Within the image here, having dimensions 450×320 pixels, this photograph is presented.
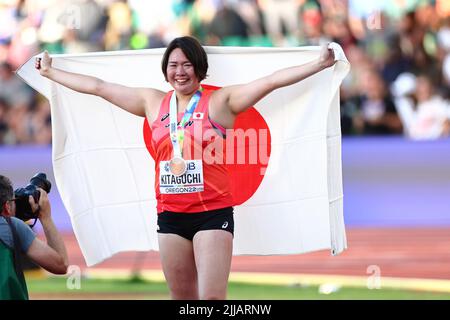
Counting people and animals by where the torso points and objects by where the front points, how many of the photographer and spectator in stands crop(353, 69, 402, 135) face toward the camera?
1

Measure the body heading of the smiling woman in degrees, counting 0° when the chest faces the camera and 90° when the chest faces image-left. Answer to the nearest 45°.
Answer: approximately 45°

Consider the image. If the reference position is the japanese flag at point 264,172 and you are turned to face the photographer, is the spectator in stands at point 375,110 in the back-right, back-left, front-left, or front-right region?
back-right

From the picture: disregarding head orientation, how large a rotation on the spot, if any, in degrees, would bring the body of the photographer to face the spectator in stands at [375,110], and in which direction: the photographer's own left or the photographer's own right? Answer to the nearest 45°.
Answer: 0° — they already face them

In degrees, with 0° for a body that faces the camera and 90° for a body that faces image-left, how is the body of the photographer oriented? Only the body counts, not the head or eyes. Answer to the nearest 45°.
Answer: approximately 225°
